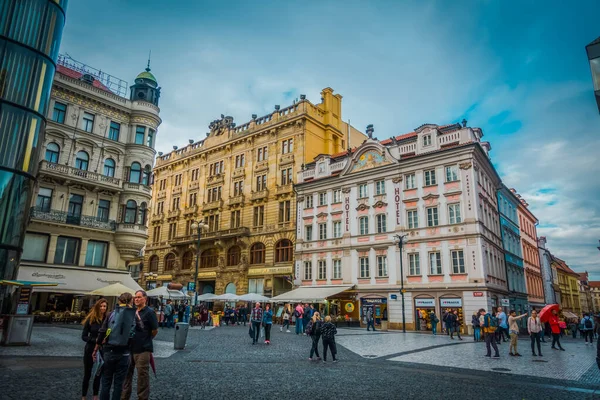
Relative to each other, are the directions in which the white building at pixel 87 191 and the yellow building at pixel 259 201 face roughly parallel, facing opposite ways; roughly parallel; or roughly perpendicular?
roughly perpendicular

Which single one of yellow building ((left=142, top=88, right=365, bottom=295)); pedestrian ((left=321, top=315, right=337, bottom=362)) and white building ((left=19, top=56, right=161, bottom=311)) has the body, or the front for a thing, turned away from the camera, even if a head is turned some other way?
the pedestrian

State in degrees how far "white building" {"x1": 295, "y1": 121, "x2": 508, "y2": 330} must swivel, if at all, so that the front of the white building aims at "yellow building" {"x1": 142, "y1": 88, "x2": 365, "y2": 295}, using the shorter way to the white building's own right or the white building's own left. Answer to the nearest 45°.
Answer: approximately 90° to the white building's own right

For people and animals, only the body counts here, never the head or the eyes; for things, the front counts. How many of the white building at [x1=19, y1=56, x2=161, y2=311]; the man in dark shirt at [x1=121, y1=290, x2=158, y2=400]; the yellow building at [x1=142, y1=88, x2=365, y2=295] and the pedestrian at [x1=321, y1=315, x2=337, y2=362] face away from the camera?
1

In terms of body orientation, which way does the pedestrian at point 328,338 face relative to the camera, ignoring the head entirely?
away from the camera

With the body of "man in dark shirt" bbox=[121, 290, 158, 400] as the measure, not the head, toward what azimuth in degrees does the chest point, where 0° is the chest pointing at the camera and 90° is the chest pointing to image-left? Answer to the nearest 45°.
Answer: approximately 45°

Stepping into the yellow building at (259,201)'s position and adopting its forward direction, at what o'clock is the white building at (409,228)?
The white building is roughly at 9 o'clock from the yellow building.

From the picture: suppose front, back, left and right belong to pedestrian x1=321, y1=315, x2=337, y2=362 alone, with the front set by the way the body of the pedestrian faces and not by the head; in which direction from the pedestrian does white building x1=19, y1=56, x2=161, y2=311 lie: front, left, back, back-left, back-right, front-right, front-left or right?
front-left

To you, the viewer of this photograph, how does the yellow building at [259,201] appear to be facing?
facing the viewer and to the left of the viewer

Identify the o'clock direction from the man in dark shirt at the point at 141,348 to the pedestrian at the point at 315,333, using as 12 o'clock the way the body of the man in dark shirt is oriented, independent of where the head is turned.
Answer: The pedestrian is roughly at 6 o'clock from the man in dark shirt.

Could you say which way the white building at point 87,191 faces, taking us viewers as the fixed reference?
facing the viewer and to the right of the viewer

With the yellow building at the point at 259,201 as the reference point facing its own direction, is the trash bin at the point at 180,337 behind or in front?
in front
